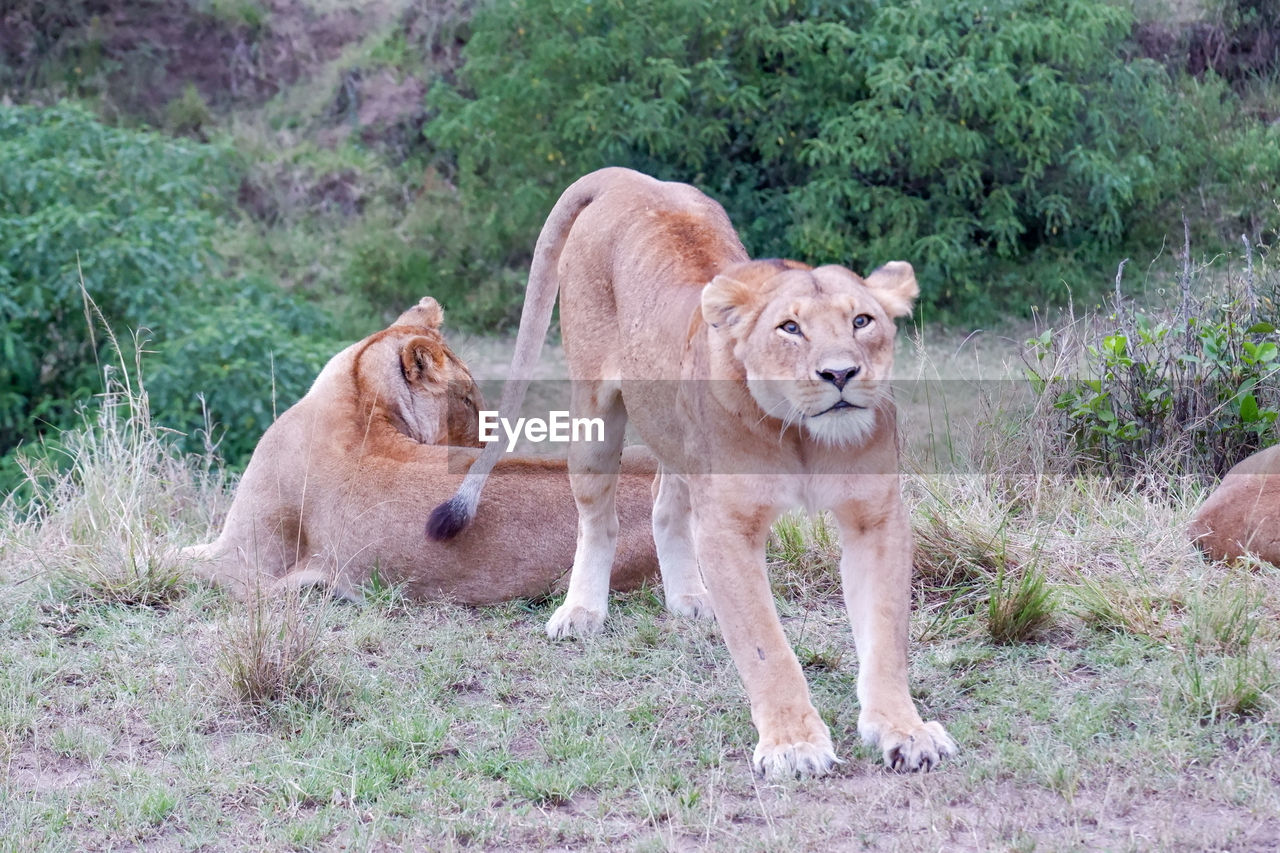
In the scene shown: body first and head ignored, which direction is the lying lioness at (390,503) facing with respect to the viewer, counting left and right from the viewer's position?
facing to the left of the viewer

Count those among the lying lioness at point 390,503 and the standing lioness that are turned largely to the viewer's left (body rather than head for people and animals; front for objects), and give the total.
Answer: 1

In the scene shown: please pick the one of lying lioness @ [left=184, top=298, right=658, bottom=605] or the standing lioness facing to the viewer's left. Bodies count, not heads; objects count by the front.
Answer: the lying lioness

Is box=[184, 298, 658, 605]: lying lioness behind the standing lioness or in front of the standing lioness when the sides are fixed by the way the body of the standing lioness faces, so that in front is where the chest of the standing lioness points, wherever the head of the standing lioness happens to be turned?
behind

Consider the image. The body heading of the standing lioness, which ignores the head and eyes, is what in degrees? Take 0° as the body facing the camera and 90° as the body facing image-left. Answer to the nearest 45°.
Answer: approximately 315°

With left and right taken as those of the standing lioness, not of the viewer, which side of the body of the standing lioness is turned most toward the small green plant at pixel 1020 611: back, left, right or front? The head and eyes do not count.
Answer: left

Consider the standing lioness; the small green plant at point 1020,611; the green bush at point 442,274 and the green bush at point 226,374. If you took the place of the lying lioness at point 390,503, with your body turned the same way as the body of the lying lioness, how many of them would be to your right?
2

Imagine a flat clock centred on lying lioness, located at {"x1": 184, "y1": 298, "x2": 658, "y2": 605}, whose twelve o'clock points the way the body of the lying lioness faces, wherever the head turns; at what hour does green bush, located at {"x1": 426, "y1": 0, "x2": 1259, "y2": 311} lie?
The green bush is roughly at 4 o'clock from the lying lioness.

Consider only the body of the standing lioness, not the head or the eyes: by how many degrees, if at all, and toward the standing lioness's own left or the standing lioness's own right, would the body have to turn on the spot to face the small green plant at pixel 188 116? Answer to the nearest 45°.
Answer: approximately 135° to the standing lioness's own left
